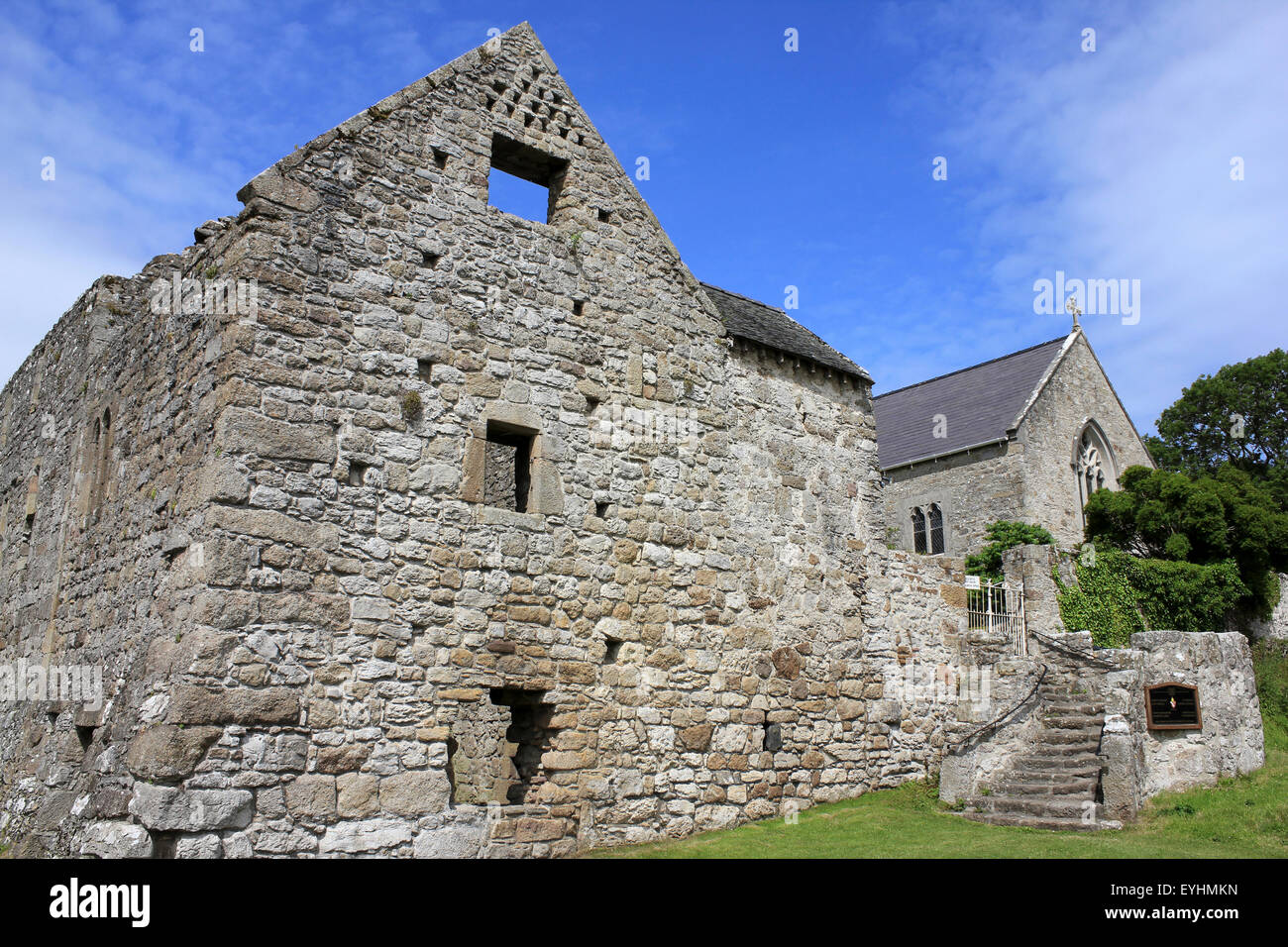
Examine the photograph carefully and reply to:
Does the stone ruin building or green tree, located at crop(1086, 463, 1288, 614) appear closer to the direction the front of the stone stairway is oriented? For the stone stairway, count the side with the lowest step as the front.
the stone ruin building

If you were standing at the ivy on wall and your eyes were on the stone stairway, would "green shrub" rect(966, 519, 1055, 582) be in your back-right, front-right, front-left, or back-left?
back-right

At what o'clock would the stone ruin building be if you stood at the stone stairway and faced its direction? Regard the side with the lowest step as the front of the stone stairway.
The stone ruin building is roughly at 2 o'clock from the stone stairway.

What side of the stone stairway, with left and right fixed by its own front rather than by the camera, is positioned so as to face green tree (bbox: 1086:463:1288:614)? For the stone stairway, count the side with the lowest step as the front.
back

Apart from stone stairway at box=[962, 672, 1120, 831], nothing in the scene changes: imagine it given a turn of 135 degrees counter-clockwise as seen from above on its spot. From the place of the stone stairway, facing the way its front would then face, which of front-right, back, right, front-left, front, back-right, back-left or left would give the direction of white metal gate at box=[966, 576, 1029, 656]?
front-left

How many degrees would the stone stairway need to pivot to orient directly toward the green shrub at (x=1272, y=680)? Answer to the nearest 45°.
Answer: approximately 135° to its left

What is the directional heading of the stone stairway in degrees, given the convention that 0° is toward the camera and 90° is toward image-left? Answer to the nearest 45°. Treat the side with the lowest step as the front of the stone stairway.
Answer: approximately 0°

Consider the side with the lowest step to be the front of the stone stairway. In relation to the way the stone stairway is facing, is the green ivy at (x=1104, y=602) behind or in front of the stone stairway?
behind

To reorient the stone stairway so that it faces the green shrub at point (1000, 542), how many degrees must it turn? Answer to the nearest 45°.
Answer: approximately 180°
